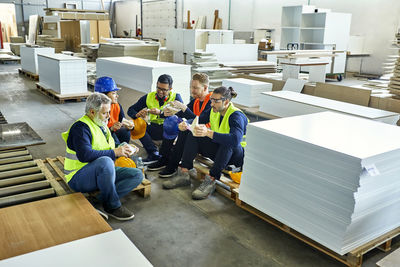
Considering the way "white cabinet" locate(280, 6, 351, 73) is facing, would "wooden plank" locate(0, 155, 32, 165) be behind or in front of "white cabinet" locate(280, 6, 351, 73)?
in front

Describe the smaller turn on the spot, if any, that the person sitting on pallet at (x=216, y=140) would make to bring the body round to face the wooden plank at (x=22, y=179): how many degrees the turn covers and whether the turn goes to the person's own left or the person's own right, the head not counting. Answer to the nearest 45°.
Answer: approximately 45° to the person's own right

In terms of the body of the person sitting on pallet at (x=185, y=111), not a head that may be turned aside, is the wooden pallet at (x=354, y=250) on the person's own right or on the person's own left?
on the person's own left

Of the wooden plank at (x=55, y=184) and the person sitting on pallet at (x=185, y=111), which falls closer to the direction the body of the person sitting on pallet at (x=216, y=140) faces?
the wooden plank

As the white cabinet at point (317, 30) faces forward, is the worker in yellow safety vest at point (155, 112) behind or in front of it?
in front

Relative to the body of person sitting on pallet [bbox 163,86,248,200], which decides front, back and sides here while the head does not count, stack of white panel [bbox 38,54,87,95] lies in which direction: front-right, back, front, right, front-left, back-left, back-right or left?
right

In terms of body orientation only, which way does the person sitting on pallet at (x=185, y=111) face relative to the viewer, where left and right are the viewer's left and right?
facing the viewer and to the left of the viewer

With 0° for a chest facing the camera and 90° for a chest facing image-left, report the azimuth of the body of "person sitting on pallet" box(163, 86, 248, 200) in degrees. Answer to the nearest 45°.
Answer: approximately 45°

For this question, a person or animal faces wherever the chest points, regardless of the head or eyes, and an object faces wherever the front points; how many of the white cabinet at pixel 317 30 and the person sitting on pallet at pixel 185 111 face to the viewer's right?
0

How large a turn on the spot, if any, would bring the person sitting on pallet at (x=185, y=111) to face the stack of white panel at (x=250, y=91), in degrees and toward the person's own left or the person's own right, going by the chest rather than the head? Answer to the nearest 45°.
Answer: approximately 180°
